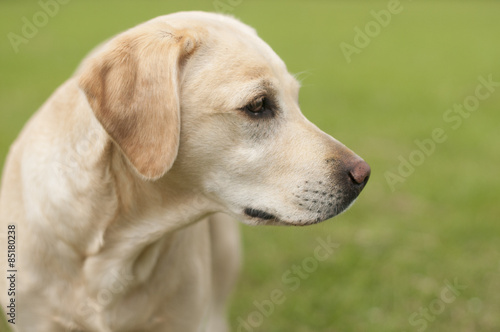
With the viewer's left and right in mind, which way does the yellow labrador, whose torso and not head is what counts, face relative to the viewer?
facing the viewer and to the right of the viewer
